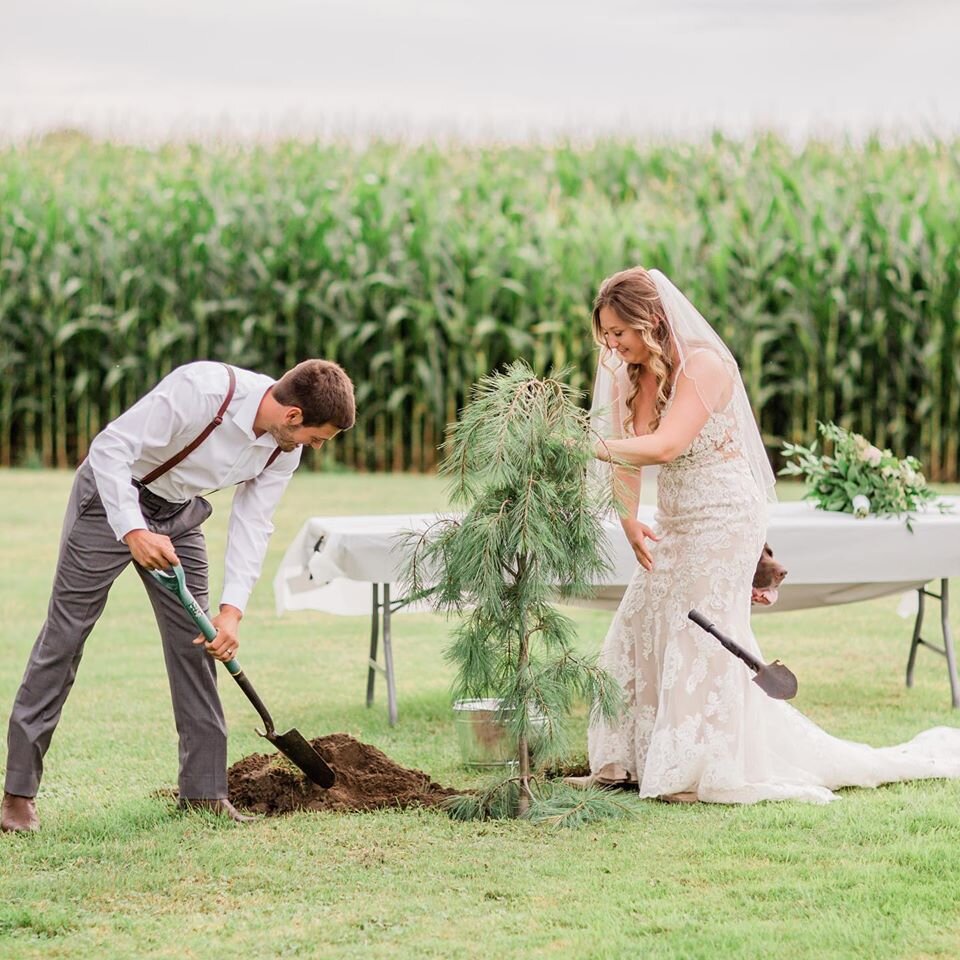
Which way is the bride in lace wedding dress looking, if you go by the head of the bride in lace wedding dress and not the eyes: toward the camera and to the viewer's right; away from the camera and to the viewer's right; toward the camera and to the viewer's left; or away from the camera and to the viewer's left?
toward the camera and to the viewer's left

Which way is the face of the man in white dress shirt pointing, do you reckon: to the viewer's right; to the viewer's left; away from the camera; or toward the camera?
to the viewer's right

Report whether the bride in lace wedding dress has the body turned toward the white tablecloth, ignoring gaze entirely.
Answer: no

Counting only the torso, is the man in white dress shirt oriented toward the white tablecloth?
no

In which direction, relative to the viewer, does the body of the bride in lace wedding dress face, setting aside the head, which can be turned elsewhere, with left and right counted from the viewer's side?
facing the viewer and to the left of the viewer

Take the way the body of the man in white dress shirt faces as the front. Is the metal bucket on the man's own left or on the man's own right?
on the man's own left

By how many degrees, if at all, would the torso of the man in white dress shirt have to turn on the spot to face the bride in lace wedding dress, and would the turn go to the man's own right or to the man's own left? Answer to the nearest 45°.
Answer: approximately 45° to the man's own left

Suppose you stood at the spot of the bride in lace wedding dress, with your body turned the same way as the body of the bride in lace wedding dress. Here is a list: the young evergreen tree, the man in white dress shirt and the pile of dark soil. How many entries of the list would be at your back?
0

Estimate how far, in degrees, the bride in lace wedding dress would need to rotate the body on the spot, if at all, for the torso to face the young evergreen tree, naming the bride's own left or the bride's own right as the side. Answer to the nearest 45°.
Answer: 0° — they already face it

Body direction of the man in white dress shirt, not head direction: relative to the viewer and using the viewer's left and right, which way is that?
facing the viewer and to the right of the viewer

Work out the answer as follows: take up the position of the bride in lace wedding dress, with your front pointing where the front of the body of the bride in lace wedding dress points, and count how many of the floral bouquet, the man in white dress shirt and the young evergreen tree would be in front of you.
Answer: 2
